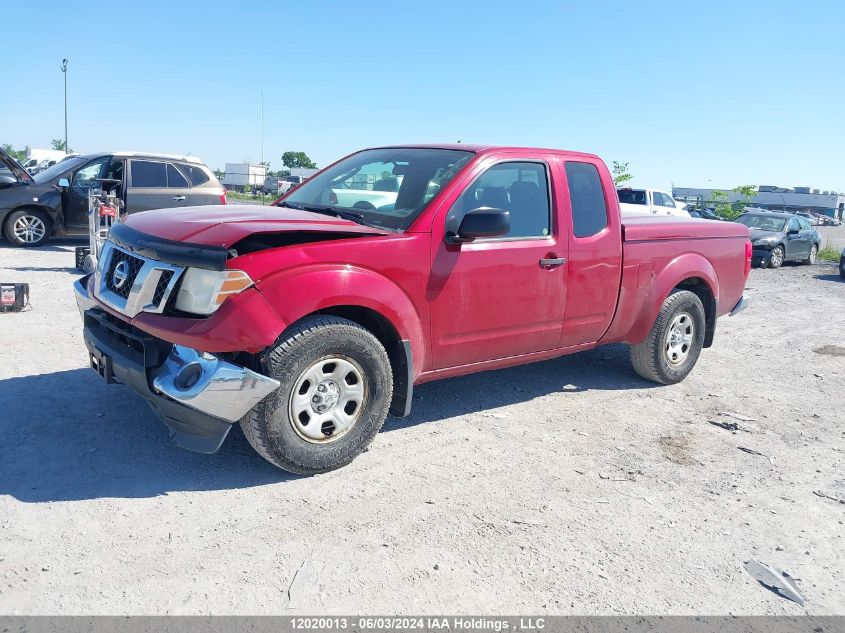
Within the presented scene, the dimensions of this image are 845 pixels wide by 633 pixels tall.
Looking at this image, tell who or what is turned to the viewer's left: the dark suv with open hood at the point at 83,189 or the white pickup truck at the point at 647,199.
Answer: the dark suv with open hood

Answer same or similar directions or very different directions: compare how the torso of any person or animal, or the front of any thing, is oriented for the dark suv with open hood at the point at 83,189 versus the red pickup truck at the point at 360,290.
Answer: same or similar directions

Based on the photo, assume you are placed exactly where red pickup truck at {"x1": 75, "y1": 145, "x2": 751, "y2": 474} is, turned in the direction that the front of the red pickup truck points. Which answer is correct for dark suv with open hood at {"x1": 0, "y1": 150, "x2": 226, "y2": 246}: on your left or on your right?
on your right

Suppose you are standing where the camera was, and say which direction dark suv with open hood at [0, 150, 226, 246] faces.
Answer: facing to the left of the viewer

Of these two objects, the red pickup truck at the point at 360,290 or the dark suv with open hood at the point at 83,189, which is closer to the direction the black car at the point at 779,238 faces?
the dark suv with open hood

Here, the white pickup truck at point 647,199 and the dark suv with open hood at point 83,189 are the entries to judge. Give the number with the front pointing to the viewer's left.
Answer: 1

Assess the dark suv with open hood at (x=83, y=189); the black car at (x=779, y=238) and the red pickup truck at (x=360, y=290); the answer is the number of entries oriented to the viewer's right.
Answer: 0

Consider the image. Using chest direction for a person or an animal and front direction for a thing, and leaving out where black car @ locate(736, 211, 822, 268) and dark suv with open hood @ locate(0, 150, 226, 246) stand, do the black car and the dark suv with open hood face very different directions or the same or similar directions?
same or similar directions

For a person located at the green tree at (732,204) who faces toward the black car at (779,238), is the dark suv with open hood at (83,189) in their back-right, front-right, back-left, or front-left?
front-right

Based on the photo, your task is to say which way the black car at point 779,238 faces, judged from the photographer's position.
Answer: facing the viewer and to the left of the viewer

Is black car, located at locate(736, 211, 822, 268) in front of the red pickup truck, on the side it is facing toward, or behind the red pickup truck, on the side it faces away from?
behind
